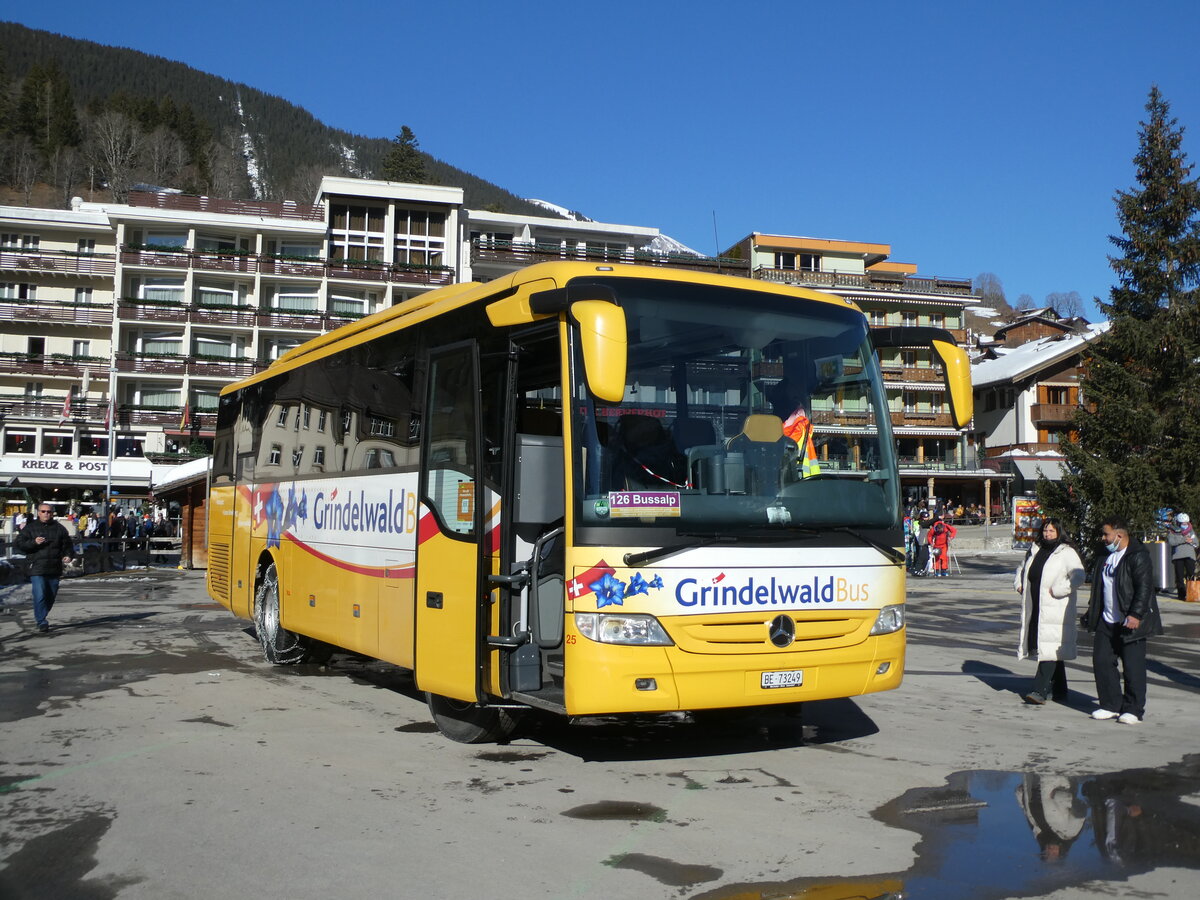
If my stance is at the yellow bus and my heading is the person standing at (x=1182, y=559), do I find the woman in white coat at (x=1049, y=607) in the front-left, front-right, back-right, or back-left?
front-right

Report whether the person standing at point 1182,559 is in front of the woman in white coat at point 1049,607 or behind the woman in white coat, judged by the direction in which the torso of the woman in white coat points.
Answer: behind

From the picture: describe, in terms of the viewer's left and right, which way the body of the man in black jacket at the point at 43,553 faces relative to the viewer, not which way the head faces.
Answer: facing the viewer

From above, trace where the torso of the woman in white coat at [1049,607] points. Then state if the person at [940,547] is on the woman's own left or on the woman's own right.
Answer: on the woman's own right

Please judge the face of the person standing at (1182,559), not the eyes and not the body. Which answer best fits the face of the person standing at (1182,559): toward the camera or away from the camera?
toward the camera

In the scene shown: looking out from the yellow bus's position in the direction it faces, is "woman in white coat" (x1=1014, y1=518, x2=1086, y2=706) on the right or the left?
on its left

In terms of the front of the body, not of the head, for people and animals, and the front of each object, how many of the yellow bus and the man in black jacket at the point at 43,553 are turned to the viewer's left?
0

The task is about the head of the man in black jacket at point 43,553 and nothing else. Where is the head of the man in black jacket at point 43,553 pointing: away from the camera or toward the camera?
toward the camera

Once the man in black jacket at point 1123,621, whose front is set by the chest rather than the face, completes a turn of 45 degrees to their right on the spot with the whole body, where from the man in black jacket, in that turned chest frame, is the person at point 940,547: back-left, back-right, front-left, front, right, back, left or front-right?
right

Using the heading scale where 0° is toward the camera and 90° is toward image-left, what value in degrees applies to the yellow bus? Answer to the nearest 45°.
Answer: approximately 315°

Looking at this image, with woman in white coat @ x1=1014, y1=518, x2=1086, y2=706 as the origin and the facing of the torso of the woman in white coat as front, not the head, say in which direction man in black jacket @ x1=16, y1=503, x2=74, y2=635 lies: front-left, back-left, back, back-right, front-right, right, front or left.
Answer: front-right

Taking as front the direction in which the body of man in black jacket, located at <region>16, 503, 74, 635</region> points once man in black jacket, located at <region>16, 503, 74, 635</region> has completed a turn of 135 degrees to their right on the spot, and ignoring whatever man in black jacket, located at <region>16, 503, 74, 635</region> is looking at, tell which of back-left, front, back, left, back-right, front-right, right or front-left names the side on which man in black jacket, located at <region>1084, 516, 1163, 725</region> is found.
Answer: back

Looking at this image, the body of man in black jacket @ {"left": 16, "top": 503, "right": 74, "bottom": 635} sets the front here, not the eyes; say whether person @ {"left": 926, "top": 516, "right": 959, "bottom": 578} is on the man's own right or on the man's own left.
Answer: on the man's own left

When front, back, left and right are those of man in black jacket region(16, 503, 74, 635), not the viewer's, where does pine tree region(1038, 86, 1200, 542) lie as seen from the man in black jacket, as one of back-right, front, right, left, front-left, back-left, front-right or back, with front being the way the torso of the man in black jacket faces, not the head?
left

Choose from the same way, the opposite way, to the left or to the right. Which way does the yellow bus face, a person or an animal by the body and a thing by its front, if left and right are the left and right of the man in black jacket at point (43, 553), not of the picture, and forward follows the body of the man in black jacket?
the same way

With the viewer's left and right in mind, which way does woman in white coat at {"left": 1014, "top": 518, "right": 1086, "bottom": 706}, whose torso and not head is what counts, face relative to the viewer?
facing the viewer and to the left of the viewer
